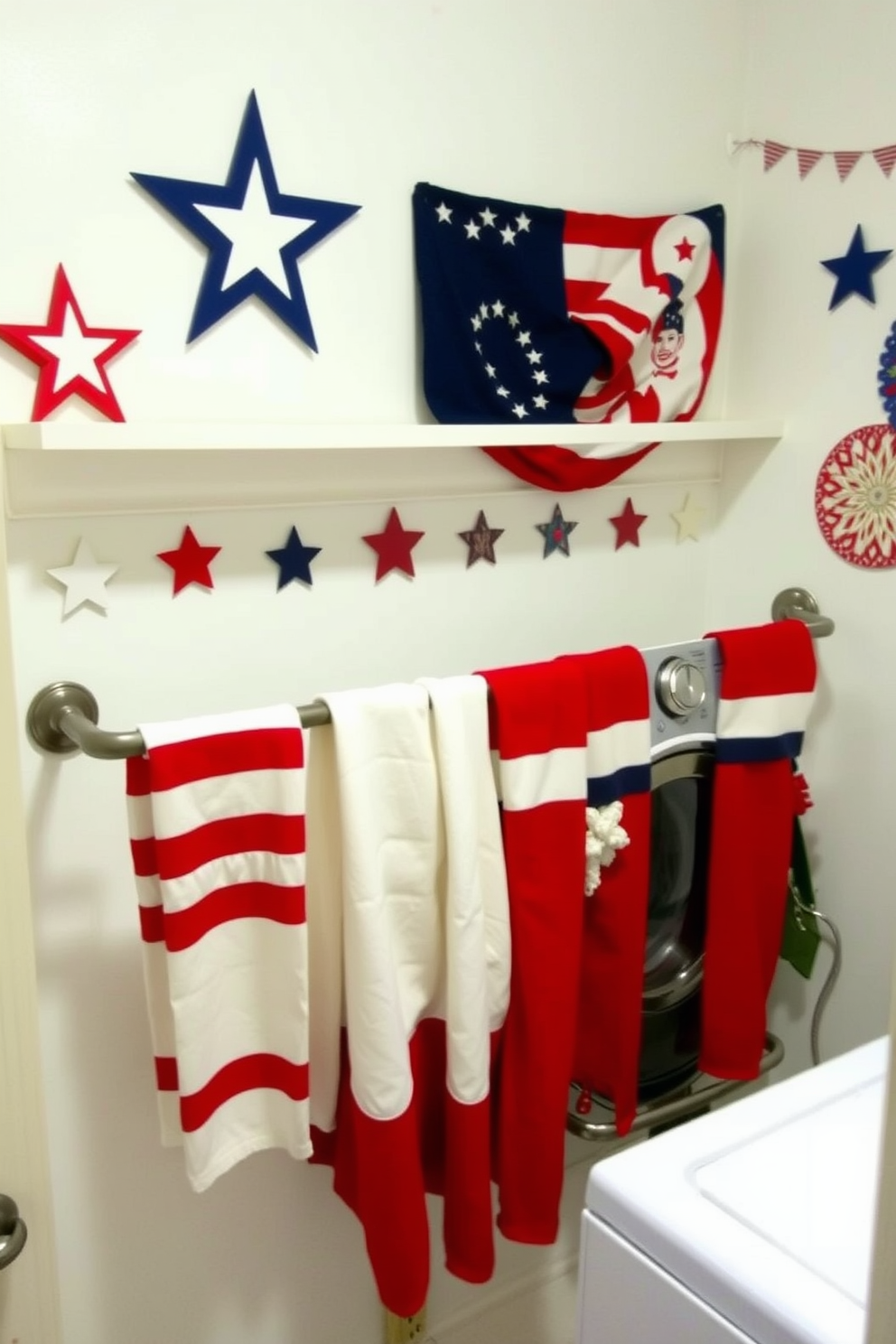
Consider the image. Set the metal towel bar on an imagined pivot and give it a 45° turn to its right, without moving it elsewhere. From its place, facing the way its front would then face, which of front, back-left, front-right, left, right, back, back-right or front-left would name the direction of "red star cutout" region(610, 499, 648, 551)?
back-left

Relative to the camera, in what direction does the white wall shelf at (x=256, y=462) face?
facing the viewer and to the right of the viewer

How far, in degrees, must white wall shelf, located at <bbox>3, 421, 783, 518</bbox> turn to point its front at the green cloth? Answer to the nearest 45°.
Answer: approximately 45° to its left

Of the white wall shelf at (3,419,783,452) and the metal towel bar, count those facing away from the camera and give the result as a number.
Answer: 0

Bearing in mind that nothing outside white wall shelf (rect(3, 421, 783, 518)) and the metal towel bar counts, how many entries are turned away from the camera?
0
